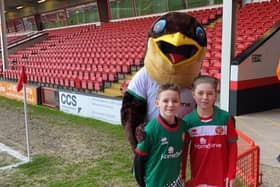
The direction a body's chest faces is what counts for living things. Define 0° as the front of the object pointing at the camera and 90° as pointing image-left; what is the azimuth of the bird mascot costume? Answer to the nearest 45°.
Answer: approximately 0°

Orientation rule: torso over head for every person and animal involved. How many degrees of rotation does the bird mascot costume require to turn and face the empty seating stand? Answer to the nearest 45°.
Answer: approximately 180°

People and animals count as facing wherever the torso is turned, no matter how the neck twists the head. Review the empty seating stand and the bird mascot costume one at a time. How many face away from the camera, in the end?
0

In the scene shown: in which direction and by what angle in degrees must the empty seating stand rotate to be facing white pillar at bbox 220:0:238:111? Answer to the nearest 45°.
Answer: approximately 45° to its left

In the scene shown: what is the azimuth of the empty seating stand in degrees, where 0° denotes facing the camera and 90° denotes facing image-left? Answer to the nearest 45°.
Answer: approximately 45°

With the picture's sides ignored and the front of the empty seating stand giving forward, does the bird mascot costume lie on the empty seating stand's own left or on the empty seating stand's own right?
on the empty seating stand's own left
